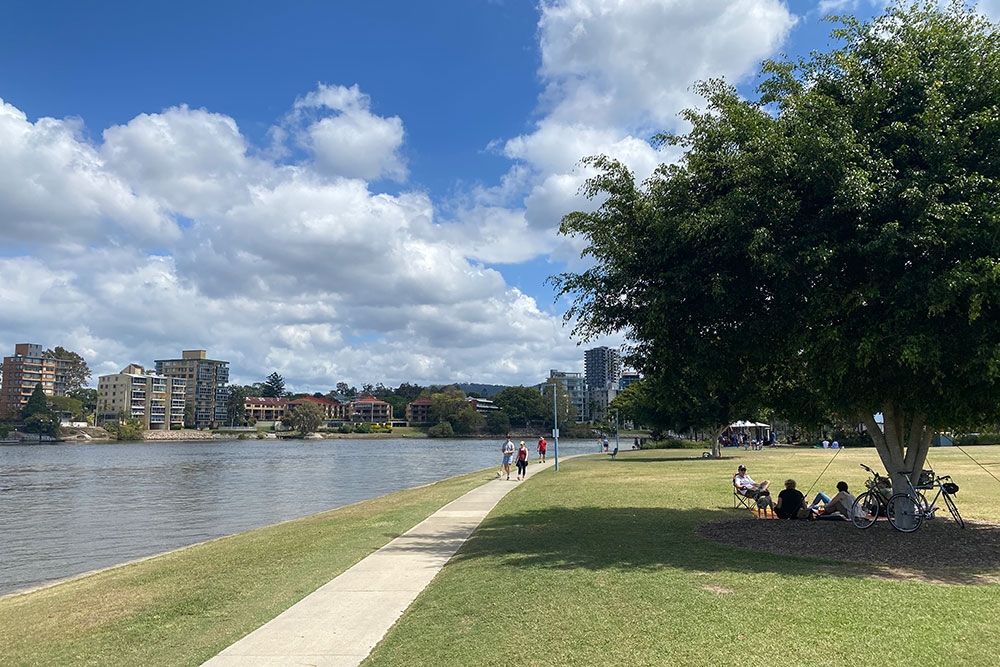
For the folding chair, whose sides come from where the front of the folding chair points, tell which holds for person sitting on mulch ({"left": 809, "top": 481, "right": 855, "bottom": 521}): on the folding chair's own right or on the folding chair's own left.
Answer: on the folding chair's own right

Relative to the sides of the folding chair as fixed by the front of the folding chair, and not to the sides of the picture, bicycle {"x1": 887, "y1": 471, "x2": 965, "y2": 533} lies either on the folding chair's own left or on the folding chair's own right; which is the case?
on the folding chair's own right

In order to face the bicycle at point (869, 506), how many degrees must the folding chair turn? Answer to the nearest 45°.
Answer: approximately 45° to its right

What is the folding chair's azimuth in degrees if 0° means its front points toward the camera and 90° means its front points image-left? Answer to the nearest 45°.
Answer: approximately 270°

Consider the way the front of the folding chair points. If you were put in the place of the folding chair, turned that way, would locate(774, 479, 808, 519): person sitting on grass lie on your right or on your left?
on your right
